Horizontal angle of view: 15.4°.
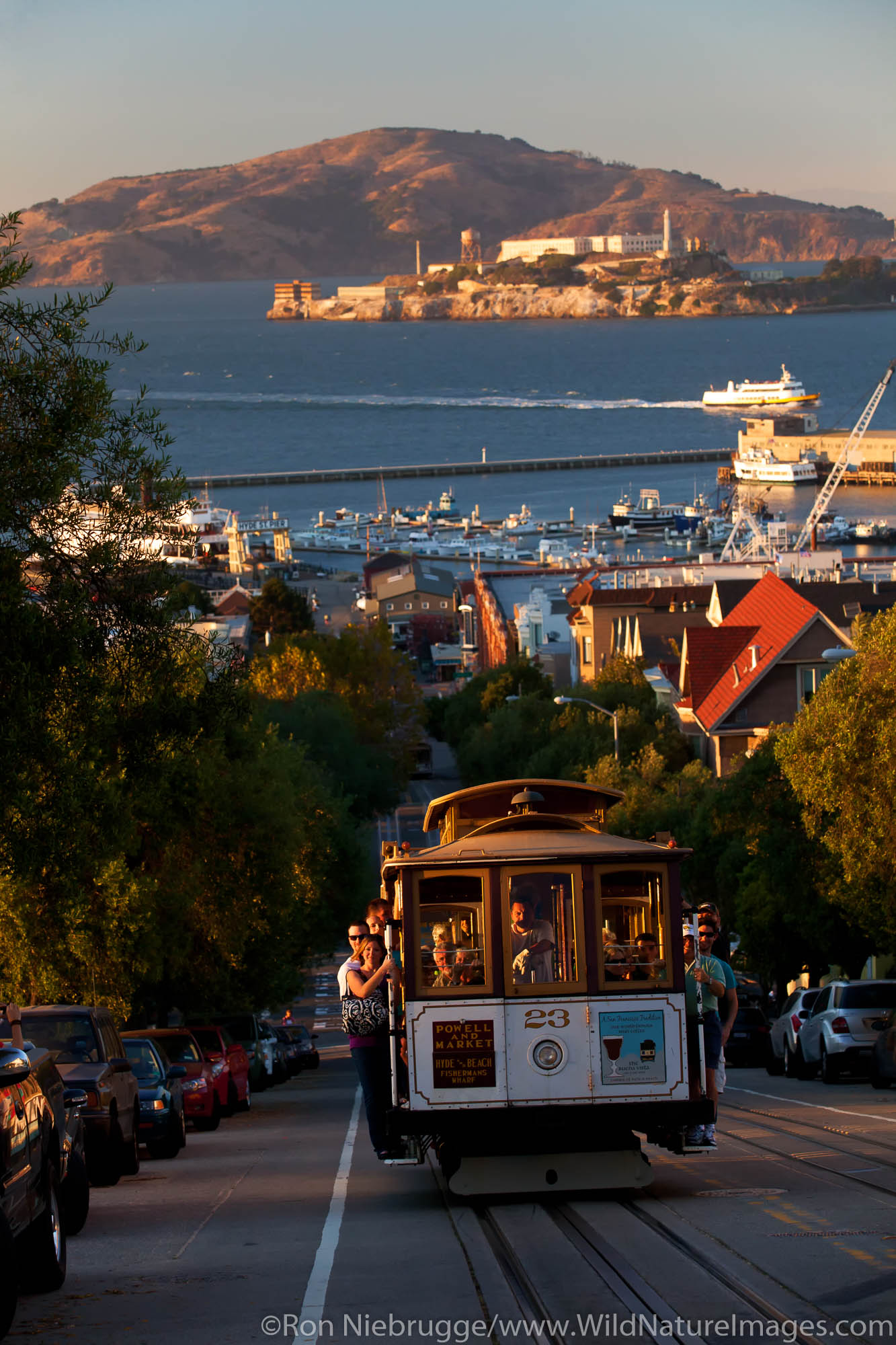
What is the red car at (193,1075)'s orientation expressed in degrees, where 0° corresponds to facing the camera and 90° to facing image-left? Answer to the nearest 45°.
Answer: approximately 0°

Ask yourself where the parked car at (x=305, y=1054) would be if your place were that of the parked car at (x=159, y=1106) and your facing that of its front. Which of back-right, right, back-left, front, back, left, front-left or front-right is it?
back

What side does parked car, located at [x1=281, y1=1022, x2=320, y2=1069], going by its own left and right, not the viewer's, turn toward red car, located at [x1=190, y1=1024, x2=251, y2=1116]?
front

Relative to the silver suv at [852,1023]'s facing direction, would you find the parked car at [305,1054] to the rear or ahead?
ahead

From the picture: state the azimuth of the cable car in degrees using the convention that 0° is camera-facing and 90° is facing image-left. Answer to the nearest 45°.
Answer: approximately 0°

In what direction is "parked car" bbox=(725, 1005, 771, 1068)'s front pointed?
away from the camera

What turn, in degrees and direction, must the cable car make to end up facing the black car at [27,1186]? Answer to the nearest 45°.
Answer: approximately 45° to its right

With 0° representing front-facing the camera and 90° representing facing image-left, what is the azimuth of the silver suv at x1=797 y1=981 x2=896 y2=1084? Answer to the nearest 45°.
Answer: approximately 135°

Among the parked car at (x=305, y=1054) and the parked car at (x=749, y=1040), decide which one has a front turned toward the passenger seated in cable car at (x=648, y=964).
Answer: the parked car at (x=305, y=1054)

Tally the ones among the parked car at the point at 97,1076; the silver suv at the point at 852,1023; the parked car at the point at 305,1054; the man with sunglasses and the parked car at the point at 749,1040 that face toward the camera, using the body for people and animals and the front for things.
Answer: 3

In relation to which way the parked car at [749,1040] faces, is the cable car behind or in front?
behind
